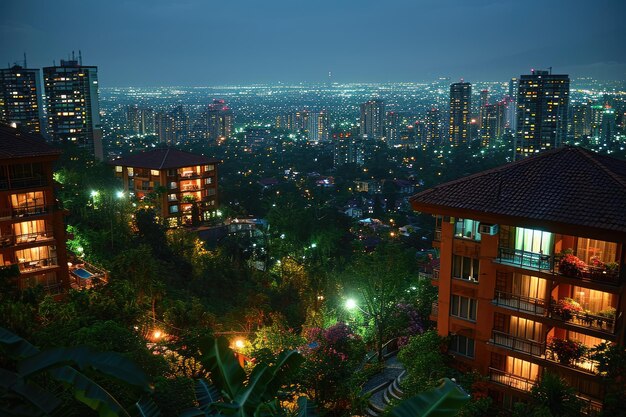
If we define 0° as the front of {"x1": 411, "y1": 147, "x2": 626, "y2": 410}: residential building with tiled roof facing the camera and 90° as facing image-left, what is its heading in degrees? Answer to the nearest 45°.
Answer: approximately 45°

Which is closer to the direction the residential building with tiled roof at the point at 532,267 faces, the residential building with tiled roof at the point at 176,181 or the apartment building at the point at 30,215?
the apartment building

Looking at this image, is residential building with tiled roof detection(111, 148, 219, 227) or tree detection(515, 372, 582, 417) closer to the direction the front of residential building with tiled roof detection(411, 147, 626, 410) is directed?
the tree

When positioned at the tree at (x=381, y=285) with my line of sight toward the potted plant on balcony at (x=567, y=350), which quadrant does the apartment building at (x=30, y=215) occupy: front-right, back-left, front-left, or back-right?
back-right

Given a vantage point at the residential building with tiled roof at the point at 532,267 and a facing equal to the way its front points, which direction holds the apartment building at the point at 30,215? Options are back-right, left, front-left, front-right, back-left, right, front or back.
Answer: front-right

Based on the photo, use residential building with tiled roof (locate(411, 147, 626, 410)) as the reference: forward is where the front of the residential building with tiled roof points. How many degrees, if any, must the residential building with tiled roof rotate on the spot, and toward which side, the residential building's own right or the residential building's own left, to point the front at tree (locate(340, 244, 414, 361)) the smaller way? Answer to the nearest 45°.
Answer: approximately 90° to the residential building's own right

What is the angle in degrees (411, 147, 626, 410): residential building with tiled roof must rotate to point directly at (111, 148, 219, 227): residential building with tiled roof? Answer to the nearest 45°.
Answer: approximately 90° to its right
